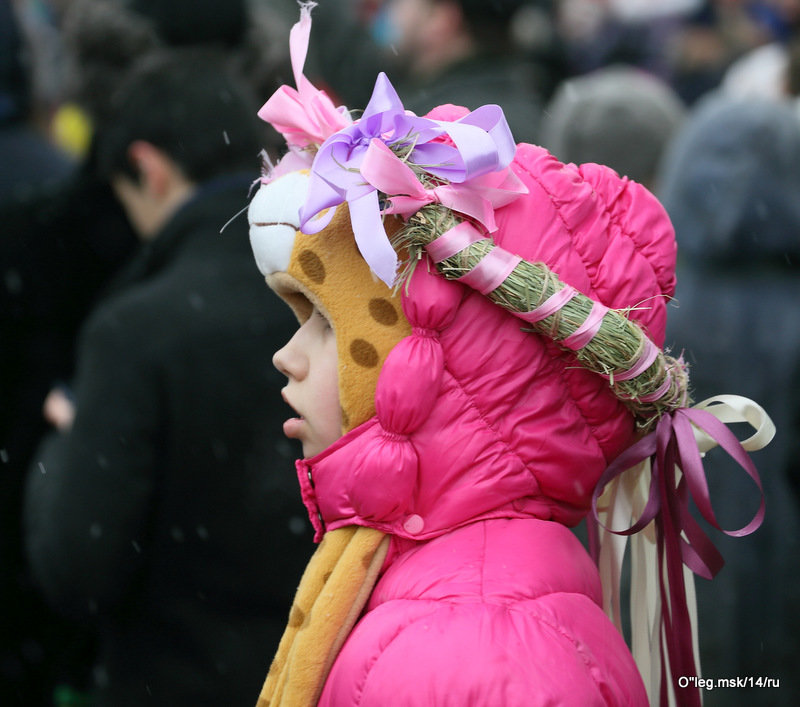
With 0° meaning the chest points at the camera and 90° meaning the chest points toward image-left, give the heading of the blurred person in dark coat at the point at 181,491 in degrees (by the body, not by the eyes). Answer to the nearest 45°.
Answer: approximately 135°

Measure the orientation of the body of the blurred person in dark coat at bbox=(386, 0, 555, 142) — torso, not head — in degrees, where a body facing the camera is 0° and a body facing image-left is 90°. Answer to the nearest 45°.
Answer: approximately 90°

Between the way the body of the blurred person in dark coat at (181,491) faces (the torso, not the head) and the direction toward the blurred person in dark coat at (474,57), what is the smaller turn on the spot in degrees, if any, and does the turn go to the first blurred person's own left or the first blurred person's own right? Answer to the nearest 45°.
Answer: approximately 90° to the first blurred person's own right

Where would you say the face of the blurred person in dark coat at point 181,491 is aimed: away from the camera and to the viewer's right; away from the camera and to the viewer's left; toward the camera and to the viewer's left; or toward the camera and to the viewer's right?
away from the camera and to the viewer's left

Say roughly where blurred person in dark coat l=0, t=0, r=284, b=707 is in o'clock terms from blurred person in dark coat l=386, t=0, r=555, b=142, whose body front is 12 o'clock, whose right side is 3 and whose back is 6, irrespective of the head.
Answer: blurred person in dark coat l=0, t=0, r=284, b=707 is roughly at 11 o'clock from blurred person in dark coat l=386, t=0, r=555, b=142.

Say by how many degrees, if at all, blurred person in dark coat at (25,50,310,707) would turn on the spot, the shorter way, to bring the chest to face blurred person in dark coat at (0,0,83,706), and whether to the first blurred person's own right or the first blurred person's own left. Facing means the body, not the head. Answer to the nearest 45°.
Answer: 0° — they already face them

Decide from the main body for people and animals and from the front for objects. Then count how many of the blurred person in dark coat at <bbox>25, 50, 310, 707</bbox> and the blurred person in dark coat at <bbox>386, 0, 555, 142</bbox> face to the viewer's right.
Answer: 0

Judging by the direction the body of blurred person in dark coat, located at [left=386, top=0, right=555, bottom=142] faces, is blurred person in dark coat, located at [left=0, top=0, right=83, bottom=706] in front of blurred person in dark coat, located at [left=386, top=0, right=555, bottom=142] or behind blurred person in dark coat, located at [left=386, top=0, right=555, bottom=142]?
in front
